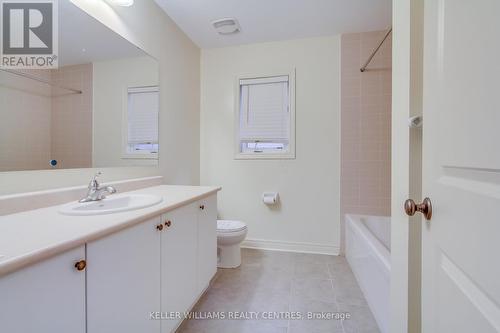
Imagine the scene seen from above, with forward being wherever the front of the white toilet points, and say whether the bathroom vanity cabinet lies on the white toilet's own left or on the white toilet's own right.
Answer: on the white toilet's own right

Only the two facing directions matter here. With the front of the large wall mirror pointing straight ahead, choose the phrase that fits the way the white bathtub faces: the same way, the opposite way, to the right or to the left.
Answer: the opposite way

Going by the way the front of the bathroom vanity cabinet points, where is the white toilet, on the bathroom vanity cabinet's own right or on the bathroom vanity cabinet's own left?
on the bathroom vanity cabinet's own left

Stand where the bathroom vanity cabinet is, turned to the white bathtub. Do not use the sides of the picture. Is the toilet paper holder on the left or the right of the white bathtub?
left

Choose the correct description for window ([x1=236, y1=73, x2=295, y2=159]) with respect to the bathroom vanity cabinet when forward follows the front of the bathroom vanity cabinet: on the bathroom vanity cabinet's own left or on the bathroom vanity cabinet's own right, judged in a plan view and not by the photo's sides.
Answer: on the bathroom vanity cabinet's own left

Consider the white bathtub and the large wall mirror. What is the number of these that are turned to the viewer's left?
1

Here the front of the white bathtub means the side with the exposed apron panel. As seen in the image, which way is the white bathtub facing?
to the viewer's left

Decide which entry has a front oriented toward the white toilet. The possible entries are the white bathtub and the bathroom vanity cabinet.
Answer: the white bathtub

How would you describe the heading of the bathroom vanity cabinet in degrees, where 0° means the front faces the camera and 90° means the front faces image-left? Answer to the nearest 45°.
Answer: approximately 315°

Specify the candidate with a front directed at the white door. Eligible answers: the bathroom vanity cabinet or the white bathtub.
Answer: the bathroom vanity cabinet
